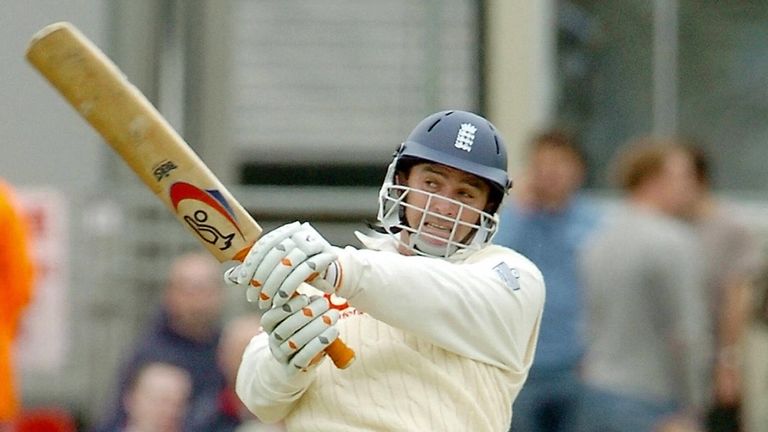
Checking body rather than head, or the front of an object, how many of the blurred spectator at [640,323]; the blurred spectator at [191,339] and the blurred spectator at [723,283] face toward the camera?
1

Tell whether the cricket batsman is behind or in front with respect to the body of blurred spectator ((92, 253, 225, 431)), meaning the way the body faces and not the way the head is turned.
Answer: in front

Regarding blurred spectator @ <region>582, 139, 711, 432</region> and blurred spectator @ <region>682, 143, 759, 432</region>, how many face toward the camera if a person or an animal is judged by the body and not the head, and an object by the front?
0

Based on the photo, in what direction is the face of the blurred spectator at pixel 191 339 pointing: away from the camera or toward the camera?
toward the camera

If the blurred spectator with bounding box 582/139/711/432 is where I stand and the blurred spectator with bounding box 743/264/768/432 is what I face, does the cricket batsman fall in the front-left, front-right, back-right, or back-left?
back-right

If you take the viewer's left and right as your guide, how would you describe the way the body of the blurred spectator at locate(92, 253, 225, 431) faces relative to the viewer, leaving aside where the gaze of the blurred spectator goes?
facing the viewer

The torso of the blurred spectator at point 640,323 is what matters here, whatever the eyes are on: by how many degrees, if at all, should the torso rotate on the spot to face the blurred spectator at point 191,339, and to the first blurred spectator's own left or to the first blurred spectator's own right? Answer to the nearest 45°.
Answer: approximately 135° to the first blurred spectator's own left
